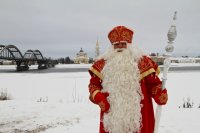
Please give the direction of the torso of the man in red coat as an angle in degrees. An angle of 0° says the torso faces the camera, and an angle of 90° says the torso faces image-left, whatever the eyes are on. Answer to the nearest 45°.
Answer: approximately 0°

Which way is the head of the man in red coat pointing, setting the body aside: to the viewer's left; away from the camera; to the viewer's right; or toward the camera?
toward the camera
